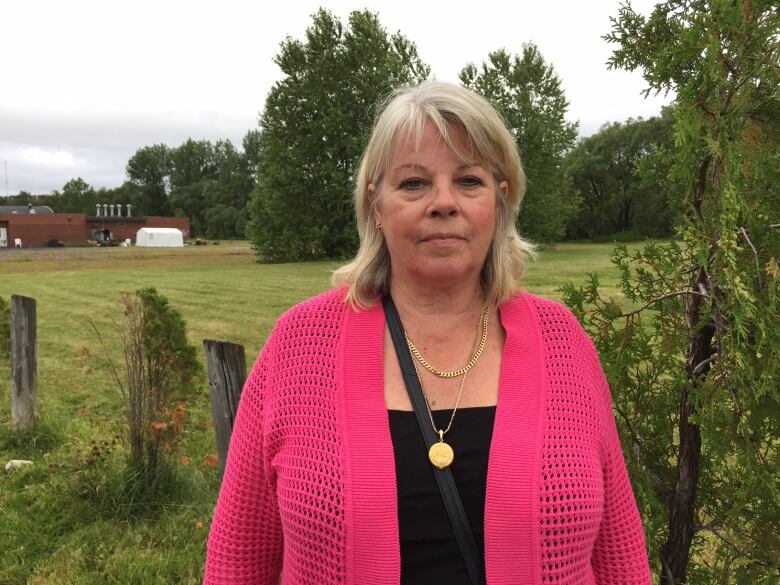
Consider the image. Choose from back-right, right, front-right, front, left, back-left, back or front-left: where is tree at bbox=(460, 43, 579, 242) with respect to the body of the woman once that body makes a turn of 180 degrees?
front

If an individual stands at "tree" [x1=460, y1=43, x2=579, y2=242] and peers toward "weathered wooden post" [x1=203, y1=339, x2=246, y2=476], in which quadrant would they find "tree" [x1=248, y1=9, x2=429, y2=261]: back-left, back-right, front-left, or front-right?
front-right

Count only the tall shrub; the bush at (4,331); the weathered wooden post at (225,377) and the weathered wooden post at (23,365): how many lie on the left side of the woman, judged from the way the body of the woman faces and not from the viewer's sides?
0

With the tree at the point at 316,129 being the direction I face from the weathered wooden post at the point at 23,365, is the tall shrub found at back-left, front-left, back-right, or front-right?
back-right

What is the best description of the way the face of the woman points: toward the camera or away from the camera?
toward the camera

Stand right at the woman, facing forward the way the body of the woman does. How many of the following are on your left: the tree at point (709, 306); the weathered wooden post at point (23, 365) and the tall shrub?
1

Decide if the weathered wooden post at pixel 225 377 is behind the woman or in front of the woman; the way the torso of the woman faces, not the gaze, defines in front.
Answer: behind

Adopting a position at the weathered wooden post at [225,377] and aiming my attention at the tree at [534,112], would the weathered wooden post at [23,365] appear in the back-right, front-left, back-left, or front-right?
front-left

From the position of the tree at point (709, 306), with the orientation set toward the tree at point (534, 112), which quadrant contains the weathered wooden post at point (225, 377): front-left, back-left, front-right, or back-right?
front-left

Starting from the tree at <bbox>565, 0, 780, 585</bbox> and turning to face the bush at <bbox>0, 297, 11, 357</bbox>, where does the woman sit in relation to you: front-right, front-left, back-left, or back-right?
front-left

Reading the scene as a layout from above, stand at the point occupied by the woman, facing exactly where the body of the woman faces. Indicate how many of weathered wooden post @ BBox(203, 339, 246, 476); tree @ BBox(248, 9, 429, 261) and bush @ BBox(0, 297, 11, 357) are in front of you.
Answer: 0

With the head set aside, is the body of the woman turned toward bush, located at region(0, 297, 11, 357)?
no

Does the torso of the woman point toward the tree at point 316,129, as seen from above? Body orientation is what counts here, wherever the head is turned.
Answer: no

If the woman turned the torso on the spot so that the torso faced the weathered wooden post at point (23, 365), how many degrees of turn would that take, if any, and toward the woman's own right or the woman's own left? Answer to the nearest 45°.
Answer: approximately 135° to the woman's own right

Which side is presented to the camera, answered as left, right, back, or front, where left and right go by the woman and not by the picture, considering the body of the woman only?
front

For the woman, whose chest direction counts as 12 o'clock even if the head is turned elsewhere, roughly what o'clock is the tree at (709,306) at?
The tree is roughly at 9 o'clock from the woman.
